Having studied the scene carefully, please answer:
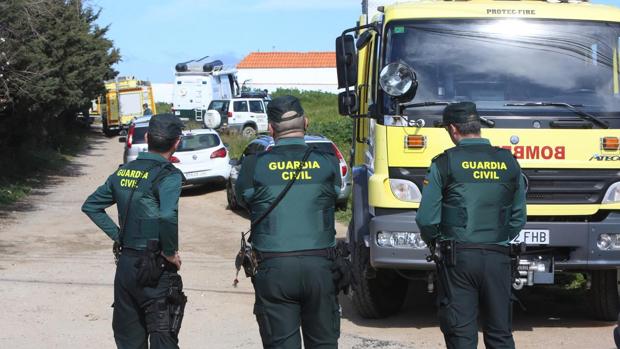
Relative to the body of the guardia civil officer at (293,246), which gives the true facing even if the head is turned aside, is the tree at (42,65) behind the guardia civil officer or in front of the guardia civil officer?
in front

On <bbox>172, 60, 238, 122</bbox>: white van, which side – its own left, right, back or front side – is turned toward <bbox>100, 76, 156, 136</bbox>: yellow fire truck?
left

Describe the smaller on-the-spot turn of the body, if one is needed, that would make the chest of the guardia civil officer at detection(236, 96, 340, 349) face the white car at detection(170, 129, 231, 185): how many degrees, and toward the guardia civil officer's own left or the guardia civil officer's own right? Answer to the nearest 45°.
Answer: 0° — they already face it

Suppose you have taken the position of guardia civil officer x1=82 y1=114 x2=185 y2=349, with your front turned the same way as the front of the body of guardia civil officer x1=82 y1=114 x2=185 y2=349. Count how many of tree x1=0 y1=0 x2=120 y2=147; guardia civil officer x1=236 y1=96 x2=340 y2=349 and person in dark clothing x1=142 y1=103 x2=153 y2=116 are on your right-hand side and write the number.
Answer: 1

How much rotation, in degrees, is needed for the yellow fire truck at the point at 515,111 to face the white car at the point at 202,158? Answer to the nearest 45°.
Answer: approximately 135° to its right

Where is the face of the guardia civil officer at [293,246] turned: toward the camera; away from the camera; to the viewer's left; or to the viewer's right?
away from the camera

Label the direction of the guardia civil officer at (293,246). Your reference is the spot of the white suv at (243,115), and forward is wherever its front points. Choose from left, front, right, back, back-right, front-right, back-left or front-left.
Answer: back-right

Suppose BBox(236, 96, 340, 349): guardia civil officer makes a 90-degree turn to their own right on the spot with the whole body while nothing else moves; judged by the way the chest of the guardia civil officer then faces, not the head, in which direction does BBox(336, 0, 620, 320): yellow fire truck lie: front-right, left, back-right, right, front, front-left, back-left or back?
front-left

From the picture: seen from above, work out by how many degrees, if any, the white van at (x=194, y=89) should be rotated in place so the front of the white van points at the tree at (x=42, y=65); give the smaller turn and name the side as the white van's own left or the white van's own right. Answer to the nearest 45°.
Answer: approximately 135° to the white van's own right

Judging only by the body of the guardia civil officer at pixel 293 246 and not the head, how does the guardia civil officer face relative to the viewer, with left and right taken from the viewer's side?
facing away from the viewer

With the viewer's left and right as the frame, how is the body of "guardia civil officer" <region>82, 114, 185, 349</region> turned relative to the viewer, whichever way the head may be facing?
facing away from the viewer and to the right of the viewer

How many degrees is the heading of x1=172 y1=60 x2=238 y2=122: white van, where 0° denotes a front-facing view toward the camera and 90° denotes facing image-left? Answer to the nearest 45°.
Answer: approximately 225°

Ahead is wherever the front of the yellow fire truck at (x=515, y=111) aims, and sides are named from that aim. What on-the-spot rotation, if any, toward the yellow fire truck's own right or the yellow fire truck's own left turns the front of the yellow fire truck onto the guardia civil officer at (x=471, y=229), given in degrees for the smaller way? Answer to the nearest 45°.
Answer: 0° — it already faces them

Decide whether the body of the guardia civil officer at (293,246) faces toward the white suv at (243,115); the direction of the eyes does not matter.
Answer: yes
